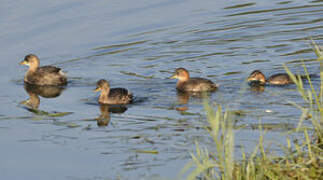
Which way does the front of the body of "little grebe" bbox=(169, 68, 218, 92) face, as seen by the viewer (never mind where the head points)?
to the viewer's left

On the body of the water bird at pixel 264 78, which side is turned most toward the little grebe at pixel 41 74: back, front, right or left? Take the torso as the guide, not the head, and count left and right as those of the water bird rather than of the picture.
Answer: front

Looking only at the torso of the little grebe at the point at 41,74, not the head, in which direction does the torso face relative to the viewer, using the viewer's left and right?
facing to the left of the viewer

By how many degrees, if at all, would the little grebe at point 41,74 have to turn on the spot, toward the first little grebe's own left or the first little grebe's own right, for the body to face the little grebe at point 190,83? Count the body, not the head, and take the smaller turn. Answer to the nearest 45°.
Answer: approximately 135° to the first little grebe's own left

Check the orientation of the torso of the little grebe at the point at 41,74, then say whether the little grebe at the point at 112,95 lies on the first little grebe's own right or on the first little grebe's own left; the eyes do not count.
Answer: on the first little grebe's own left

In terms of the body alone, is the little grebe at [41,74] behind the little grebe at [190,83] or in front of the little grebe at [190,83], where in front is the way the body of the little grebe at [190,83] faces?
in front

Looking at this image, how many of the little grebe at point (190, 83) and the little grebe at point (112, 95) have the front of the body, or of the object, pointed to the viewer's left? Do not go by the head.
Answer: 2

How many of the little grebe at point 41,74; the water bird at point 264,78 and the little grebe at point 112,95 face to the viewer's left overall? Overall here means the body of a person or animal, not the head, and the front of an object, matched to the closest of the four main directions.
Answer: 3

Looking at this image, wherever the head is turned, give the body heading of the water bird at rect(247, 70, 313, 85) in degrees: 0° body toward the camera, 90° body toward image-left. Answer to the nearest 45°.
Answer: approximately 90°

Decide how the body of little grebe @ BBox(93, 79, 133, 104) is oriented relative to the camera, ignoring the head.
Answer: to the viewer's left

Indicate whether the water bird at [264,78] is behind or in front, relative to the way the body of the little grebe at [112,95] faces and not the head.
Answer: behind

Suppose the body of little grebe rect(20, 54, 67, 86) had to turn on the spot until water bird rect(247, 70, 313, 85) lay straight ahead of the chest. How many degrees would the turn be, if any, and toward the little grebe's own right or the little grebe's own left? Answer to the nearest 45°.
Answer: approximately 135° to the little grebe's own left

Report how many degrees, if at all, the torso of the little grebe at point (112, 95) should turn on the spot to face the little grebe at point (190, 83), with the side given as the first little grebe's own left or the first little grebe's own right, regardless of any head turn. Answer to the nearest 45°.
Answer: approximately 180°

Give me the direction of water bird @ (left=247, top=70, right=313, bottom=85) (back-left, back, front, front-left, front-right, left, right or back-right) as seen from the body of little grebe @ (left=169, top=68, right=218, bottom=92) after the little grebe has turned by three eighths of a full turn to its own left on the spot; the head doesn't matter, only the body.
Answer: front-left
